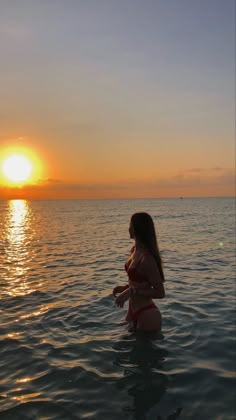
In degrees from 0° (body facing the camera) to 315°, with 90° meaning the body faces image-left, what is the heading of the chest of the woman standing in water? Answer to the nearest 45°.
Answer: approximately 90°

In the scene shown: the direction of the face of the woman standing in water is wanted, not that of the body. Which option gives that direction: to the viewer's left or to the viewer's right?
to the viewer's left
